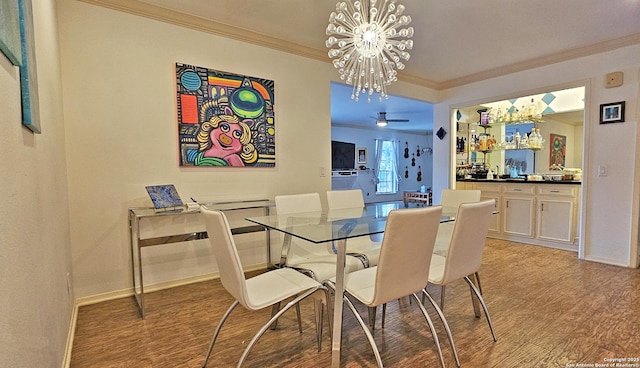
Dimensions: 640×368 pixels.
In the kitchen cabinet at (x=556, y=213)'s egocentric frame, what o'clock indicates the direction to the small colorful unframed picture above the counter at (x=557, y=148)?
The small colorful unframed picture above the counter is roughly at 6 o'clock from the kitchen cabinet.

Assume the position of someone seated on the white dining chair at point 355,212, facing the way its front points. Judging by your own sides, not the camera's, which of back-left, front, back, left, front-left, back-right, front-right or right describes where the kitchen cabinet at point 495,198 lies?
left

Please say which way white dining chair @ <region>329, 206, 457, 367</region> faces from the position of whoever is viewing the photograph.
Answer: facing away from the viewer and to the left of the viewer

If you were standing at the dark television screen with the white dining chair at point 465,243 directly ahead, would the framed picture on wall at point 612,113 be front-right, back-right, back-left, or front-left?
front-left

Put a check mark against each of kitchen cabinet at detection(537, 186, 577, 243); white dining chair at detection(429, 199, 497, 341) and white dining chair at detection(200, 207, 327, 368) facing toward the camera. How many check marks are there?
1

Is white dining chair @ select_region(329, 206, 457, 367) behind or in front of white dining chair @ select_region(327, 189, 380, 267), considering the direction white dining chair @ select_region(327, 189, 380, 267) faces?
in front

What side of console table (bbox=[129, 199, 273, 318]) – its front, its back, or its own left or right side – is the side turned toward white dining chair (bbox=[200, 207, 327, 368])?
front

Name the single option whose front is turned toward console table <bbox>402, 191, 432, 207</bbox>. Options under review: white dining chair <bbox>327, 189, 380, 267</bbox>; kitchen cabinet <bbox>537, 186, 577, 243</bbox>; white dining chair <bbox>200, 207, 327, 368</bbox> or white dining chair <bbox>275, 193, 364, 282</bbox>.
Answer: white dining chair <bbox>200, 207, 327, 368</bbox>

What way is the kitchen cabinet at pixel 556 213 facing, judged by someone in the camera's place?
facing the viewer

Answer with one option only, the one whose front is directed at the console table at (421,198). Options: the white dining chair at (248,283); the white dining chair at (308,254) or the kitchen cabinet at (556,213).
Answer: the white dining chair at (248,283)

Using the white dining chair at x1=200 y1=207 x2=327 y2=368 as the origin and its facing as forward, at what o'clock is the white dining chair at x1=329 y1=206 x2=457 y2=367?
the white dining chair at x1=329 y1=206 x2=457 y2=367 is roughly at 2 o'clock from the white dining chair at x1=200 y1=207 x2=327 y2=368.

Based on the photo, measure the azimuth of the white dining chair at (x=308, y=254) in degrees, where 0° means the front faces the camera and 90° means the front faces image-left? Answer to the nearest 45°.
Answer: approximately 315°

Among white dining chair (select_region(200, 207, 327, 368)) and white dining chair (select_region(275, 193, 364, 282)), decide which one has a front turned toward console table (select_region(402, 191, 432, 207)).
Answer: white dining chair (select_region(200, 207, 327, 368))

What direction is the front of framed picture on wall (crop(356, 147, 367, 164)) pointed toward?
toward the camera

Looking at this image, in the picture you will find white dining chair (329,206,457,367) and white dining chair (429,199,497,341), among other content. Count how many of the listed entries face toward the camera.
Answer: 0
